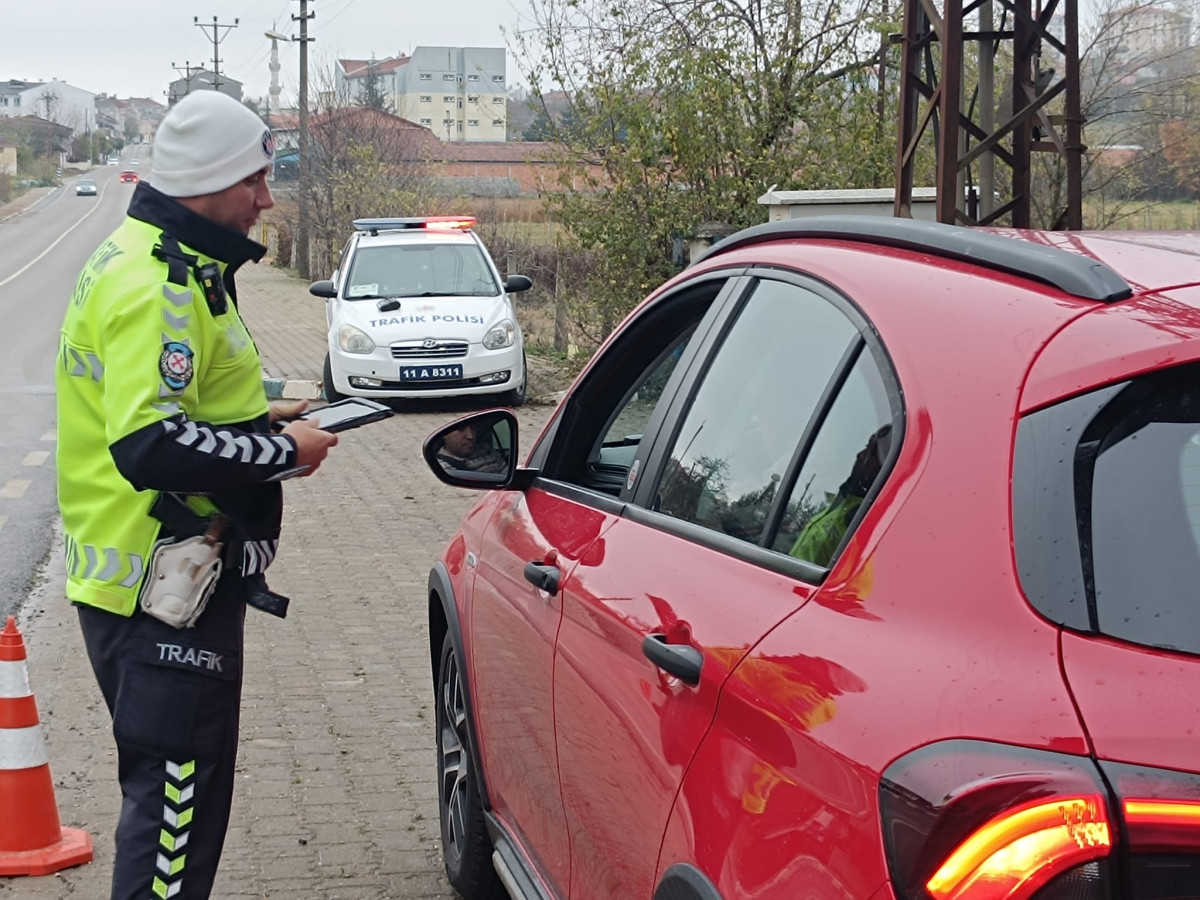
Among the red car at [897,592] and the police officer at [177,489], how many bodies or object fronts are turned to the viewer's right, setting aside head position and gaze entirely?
1

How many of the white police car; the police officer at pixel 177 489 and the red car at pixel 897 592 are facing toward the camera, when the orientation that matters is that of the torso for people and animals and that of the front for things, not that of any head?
1

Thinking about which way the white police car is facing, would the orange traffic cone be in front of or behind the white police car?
in front

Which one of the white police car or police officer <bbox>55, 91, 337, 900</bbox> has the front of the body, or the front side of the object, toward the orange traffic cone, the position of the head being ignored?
the white police car

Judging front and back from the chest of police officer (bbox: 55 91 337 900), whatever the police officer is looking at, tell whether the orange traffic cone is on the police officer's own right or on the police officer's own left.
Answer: on the police officer's own left

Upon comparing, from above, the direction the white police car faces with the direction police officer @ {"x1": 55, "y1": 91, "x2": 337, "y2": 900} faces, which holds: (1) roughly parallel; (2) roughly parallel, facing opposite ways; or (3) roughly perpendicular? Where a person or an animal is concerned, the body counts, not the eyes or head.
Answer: roughly perpendicular

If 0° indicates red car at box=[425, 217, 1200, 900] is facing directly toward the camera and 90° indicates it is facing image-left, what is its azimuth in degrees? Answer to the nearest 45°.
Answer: approximately 135°

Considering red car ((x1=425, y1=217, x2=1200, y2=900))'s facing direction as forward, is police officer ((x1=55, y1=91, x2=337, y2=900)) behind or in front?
in front

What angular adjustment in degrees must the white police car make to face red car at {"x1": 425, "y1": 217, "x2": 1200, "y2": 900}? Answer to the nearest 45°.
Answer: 0° — it already faces it

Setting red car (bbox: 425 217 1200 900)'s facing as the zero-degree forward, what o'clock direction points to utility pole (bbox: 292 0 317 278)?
The utility pole is roughly at 1 o'clock from the red car.

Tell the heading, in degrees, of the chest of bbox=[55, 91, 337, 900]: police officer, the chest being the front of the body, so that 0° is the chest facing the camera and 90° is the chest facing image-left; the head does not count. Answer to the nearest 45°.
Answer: approximately 270°

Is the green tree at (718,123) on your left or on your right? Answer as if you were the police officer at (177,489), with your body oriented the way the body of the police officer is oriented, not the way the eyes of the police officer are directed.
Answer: on your left

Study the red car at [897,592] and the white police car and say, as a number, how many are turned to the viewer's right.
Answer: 0

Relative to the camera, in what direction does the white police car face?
facing the viewer

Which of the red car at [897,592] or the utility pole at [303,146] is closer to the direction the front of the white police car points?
the red car

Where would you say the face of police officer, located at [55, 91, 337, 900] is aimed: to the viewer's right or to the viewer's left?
to the viewer's right

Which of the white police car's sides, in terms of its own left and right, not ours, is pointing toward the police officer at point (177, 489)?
front

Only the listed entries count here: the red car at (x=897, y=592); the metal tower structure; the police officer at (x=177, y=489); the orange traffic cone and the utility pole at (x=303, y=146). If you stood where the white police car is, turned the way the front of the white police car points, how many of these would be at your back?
1
